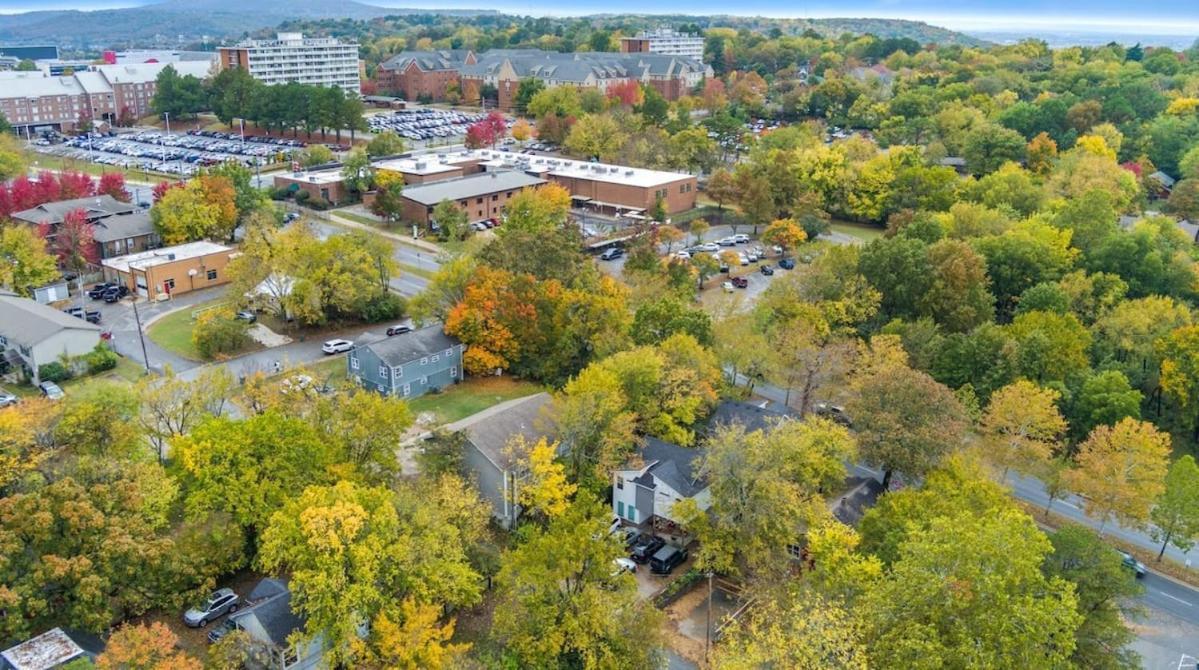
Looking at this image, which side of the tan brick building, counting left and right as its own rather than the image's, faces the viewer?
front

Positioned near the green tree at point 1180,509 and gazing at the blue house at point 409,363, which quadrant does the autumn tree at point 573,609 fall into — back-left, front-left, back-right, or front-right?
front-left

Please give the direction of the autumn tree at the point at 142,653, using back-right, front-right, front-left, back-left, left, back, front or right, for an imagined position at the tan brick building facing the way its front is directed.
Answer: front

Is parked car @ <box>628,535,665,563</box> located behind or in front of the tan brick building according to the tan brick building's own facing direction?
in front

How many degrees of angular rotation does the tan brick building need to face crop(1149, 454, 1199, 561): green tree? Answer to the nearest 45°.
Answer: approximately 45° to its left

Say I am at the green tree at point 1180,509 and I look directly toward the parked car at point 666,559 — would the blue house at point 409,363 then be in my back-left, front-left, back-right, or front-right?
front-right

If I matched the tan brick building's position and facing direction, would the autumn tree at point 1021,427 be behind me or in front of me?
in front

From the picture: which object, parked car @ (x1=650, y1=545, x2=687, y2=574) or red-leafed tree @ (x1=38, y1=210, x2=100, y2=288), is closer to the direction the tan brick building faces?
the parked car

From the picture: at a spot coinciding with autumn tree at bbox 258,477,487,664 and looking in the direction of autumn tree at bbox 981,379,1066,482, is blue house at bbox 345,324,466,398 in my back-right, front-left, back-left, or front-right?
front-left

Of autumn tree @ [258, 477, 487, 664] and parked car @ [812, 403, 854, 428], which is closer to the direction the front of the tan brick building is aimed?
the autumn tree

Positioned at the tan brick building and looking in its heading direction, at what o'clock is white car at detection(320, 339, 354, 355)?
The white car is roughly at 11 o'clock from the tan brick building.

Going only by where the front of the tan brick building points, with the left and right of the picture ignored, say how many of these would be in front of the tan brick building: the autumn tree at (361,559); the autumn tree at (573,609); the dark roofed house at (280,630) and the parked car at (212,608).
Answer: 4

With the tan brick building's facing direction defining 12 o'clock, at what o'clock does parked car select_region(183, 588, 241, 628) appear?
The parked car is roughly at 12 o'clock from the tan brick building.

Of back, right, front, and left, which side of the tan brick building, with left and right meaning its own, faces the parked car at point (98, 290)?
right

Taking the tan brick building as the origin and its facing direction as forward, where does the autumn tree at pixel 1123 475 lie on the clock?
The autumn tree is roughly at 11 o'clock from the tan brick building.

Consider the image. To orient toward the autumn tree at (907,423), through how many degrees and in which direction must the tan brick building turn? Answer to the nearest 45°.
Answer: approximately 45° to its left

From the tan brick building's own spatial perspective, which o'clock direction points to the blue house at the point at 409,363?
The blue house is roughly at 11 o'clock from the tan brick building.

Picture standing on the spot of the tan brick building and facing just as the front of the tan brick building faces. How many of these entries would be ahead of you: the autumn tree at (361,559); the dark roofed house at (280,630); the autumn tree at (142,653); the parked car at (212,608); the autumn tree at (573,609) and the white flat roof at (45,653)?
6
